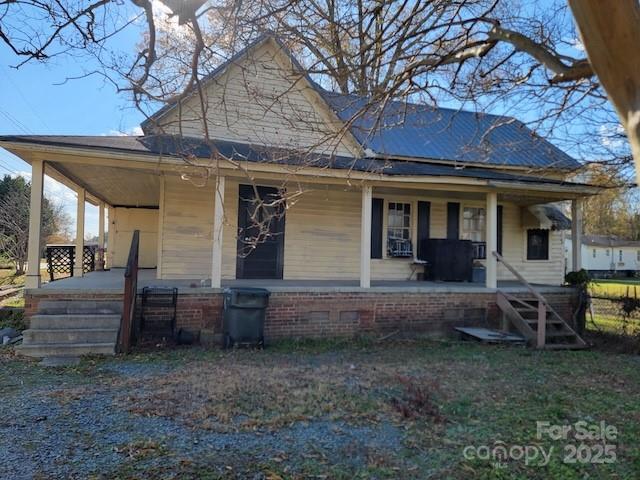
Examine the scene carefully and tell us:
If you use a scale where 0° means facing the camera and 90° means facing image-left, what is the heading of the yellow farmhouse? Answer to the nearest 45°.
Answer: approximately 0°

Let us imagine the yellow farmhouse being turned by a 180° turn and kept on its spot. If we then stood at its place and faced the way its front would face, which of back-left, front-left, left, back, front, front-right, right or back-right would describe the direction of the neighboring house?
front-right

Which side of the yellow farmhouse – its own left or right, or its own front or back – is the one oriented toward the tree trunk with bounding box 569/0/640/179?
front
